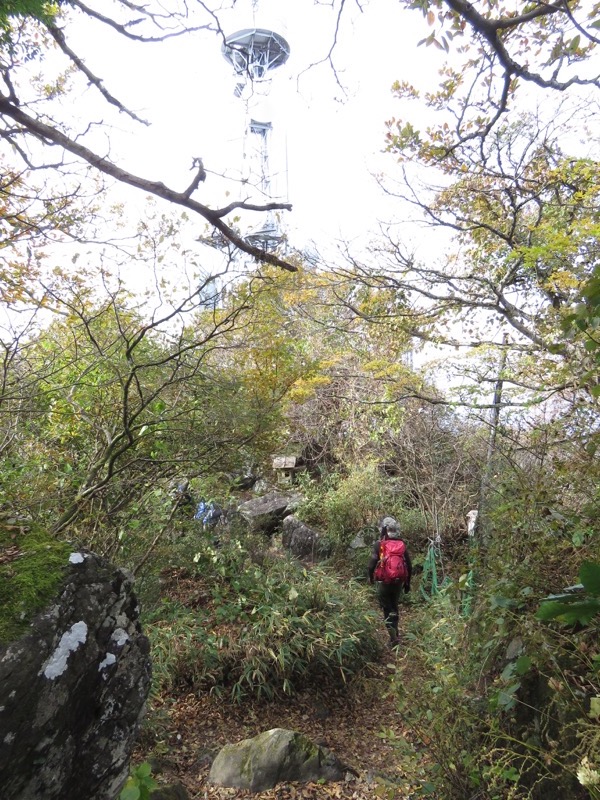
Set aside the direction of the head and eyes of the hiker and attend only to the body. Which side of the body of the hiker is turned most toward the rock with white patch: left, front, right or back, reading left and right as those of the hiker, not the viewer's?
back

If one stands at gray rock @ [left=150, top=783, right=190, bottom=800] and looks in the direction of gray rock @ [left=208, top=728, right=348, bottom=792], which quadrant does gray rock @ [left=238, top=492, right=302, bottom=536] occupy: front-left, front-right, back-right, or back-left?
front-left

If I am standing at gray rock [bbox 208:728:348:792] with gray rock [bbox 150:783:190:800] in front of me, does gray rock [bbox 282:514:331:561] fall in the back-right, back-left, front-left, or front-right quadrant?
back-right

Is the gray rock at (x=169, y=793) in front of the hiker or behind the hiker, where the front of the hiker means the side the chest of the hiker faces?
behind

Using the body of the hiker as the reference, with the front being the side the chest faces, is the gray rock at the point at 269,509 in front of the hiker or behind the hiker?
in front

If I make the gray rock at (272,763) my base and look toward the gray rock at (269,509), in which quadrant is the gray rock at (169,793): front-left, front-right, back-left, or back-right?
back-left

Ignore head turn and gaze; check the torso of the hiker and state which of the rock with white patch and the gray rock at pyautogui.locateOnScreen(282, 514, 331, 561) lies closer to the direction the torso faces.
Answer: the gray rock

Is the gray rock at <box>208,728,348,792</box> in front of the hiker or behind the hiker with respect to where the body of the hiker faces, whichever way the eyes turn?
behind

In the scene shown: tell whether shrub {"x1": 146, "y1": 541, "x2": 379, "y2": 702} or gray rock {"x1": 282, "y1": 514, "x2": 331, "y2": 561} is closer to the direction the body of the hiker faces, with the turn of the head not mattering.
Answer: the gray rock

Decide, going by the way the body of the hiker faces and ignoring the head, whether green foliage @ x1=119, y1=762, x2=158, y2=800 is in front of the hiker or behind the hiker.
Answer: behind

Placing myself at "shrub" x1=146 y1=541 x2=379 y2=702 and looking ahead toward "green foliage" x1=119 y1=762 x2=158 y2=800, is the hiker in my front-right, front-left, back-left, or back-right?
back-left

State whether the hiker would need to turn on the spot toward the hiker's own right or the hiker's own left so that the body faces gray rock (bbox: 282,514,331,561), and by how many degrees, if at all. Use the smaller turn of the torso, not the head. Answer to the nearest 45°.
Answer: approximately 45° to the hiker's own left

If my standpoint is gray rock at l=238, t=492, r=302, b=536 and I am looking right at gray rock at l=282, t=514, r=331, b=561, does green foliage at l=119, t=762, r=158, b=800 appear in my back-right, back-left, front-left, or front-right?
front-right

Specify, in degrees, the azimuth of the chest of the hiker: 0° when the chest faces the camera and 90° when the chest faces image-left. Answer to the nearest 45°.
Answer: approximately 180°
